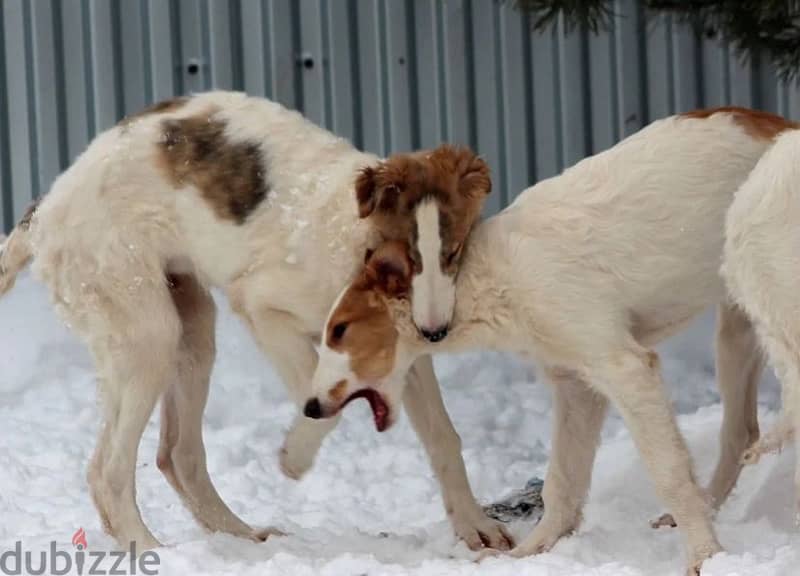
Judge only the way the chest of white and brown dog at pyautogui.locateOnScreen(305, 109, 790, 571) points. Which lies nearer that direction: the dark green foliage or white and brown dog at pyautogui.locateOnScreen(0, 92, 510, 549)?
the white and brown dog

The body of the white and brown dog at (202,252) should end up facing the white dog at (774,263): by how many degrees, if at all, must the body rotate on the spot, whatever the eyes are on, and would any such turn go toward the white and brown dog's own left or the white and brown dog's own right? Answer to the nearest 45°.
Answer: approximately 45° to the white and brown dog's own right

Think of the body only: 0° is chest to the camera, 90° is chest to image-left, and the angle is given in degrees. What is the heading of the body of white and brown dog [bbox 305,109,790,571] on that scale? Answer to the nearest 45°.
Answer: approximately 90°

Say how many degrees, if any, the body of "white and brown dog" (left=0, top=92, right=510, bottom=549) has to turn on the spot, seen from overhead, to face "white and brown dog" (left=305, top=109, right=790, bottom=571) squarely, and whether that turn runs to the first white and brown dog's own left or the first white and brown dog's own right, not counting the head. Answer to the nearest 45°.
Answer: approximately 45° to the first white and brown dog's own right

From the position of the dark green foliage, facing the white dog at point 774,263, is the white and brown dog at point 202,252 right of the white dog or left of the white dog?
right

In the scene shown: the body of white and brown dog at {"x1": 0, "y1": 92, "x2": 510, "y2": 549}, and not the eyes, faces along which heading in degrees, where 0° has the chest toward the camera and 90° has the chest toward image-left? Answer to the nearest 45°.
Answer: approximately 270°

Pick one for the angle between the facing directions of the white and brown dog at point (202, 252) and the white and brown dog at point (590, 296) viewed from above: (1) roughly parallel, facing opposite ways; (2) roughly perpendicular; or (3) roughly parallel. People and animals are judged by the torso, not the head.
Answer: roughly parallel, facing opposite ways
